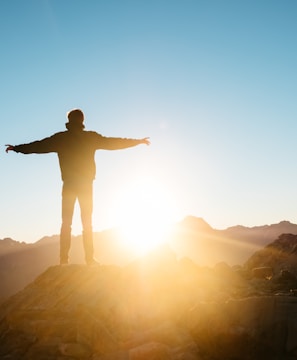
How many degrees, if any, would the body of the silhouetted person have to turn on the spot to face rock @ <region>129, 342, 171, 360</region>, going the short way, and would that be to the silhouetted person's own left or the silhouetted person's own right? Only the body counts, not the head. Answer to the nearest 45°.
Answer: approximately 180°

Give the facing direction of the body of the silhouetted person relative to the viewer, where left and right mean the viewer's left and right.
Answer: facing away from the viewer
